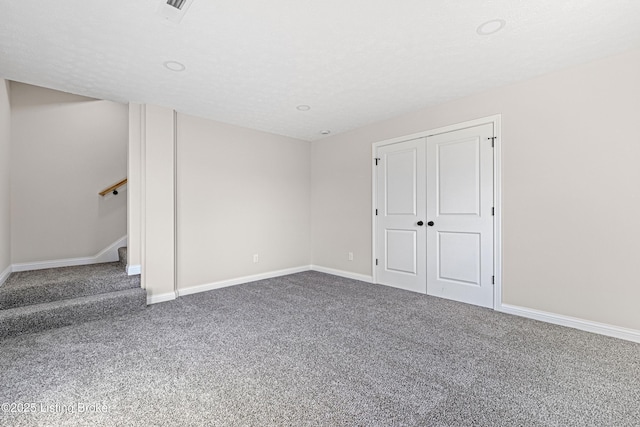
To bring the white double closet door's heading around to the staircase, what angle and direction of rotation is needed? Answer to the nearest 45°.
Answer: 0° — it already faces it

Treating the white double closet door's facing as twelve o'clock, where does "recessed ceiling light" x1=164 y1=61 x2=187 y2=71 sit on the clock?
The recessed ceiling light is roughly at 12 o'clock from the white double closet door.

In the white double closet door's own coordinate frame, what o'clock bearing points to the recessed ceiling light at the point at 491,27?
The recessed ceiling light is roughly at 10 o'clock from the white double closet door.

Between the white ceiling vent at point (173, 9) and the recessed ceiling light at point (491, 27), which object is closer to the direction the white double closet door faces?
the white ceiling vent

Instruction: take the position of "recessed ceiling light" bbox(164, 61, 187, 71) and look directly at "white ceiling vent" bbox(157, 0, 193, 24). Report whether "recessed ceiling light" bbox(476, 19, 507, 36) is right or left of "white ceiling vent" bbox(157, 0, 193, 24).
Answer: left

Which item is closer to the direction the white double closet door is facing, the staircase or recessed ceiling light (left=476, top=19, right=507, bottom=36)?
the staircase

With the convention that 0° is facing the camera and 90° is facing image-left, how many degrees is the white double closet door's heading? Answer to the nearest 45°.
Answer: approximately 45°

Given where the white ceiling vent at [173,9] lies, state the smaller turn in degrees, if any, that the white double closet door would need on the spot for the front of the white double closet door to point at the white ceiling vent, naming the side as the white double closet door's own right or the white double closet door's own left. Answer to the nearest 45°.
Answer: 0° — it already faces it

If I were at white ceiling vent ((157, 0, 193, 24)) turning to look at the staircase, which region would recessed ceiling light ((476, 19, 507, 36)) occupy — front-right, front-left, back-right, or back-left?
back-right

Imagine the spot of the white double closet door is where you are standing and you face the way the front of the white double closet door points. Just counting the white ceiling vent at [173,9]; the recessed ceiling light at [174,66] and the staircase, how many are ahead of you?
3
